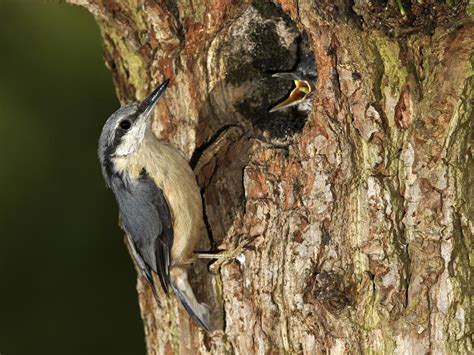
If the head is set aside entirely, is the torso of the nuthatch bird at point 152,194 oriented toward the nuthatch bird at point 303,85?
yes

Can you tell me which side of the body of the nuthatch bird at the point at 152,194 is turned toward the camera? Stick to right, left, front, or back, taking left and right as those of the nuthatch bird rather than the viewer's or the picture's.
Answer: right
